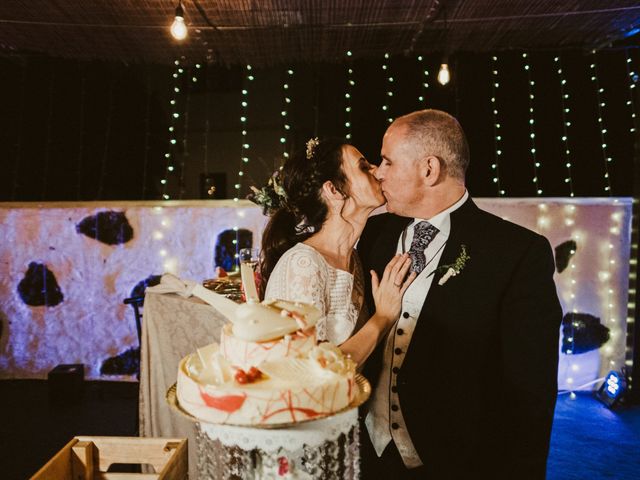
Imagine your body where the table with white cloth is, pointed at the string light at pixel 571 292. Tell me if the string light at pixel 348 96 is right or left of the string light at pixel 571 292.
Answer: left

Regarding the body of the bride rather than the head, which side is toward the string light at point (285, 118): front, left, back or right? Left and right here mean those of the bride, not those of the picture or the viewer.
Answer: left

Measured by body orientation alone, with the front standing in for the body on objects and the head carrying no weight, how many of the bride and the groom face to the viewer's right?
1

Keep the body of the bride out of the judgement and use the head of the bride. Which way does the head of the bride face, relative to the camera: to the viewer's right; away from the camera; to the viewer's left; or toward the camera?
to the viewer's right

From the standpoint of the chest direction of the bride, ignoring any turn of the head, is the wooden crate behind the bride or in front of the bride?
behind

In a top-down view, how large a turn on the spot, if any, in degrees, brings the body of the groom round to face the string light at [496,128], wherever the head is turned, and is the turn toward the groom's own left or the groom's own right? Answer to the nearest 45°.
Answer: approximately 135° to the groom's own right

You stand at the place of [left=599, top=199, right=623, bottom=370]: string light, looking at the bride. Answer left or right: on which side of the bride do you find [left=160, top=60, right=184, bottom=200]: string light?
right

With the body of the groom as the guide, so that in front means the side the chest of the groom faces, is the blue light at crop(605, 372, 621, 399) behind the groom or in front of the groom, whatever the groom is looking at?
behind

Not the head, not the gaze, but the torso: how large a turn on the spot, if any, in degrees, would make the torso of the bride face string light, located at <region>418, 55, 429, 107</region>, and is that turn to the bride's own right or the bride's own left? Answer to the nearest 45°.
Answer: approximately 90° to the bride's own left

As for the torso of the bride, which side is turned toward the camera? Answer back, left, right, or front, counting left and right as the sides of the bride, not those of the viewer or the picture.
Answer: right
